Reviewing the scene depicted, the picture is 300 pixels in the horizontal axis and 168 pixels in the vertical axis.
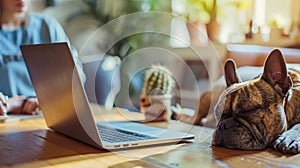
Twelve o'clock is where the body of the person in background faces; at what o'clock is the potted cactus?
The potted cactus is roughly at 11 o'clock from the person in background.

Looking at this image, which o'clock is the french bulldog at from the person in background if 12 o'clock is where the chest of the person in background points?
The french bulldog is roughly at 11 o'clock from the person in background.

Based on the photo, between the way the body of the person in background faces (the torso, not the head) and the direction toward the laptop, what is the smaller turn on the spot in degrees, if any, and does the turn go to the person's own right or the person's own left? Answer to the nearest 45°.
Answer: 0° — they already face it

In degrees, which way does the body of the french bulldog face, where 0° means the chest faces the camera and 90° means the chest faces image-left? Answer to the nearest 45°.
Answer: approximately 45°

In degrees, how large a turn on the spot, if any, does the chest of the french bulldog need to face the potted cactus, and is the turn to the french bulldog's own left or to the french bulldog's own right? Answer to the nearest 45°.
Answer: approximately 90° to the french bulldog's own right

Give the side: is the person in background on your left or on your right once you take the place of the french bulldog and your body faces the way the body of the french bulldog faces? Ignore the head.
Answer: on your right
